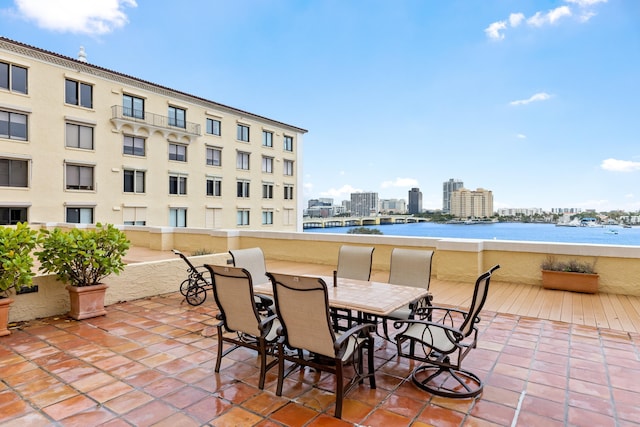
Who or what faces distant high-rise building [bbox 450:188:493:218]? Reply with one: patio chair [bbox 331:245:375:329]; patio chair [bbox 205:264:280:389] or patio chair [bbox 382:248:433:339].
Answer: patio chair [bbox 205:264:280:389]

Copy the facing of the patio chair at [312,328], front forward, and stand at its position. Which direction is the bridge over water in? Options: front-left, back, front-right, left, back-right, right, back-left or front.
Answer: front-left

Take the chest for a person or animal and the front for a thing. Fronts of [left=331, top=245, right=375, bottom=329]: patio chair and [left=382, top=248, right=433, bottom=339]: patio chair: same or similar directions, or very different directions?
same or similar directions

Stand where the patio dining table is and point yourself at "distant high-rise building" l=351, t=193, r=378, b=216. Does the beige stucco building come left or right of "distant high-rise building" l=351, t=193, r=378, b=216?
left

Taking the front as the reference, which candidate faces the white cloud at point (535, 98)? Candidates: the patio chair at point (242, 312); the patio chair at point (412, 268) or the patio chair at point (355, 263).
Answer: the patio chair at point (242, 312)

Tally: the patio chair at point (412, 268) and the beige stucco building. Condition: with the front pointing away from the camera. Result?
0

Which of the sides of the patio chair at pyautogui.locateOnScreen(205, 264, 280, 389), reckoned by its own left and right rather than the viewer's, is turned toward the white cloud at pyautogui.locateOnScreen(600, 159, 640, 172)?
front

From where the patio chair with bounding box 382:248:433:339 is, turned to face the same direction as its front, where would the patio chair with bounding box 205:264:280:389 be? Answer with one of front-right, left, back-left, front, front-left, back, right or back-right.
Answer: front

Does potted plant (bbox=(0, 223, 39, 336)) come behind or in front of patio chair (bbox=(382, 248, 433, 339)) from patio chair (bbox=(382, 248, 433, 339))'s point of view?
in front

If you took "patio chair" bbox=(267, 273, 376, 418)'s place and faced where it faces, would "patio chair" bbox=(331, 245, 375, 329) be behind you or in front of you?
in front

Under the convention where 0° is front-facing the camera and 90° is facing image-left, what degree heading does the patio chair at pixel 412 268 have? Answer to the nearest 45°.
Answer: approximately 45°

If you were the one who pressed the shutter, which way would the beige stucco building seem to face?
facing the viewer and to the right of the viewer

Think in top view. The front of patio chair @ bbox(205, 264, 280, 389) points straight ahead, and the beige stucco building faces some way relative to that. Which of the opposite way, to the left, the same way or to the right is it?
to the right

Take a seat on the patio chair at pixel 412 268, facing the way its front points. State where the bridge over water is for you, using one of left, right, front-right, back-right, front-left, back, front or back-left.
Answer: back-right
